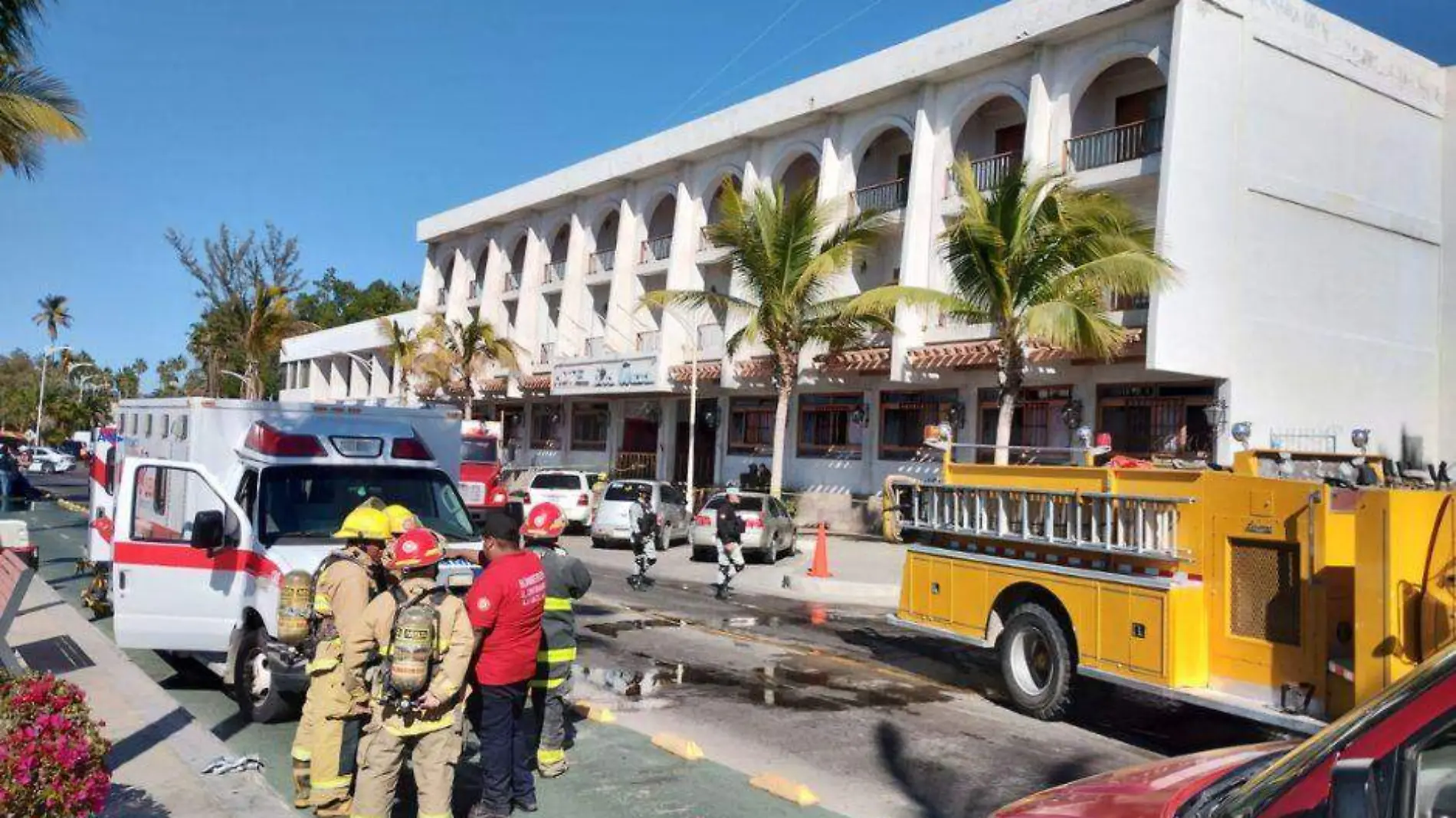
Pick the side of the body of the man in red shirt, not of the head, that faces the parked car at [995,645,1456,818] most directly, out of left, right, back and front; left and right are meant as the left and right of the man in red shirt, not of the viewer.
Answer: back

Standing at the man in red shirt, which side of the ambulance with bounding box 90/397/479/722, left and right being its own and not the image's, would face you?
front

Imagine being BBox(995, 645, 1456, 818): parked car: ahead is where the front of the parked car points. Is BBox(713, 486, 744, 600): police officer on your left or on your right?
on your right

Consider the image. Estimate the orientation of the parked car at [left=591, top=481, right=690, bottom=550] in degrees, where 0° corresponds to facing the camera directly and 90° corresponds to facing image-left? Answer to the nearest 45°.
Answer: approximately 225°

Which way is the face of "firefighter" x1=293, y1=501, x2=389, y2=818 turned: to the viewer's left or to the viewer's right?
to the viewer's right

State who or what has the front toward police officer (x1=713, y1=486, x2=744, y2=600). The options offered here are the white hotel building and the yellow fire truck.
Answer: the white hotel building

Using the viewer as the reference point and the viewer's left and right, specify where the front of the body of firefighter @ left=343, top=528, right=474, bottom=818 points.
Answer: facing away from the viewer

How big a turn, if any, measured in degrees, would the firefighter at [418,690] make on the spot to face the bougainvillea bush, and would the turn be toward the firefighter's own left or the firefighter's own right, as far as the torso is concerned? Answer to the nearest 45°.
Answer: approximately 135° to the firefighter's own left

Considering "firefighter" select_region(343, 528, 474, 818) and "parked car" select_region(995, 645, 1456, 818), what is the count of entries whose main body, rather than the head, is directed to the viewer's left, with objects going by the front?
1

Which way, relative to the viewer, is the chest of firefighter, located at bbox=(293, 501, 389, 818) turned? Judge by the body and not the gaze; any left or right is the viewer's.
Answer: facing to the right of the viewer

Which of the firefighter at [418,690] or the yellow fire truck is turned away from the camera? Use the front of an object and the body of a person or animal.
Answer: the firefighter

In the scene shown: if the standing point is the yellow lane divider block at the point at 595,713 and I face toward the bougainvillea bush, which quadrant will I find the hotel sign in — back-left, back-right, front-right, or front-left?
back-right

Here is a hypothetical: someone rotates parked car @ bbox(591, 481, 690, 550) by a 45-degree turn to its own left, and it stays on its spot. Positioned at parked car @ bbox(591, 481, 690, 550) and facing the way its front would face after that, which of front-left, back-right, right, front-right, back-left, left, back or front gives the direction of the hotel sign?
front

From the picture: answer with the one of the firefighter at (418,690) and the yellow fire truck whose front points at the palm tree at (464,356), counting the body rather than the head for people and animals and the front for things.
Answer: the firefighter

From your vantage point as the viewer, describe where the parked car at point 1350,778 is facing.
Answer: facing to the left of the viewer

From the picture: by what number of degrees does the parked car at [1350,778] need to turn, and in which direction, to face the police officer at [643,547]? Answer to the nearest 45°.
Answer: approximately 45° to its right
